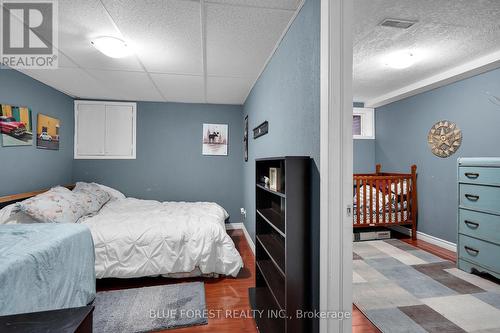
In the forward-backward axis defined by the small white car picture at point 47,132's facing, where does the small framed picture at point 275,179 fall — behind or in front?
in front

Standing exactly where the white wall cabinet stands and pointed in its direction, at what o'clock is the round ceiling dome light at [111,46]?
The round ceiling dome light is roughly at 12 o'clock from the white wall cabinet.

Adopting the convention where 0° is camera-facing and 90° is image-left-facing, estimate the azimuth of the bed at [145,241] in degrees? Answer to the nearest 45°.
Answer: approximately 270°

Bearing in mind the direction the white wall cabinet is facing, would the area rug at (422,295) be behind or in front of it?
in front

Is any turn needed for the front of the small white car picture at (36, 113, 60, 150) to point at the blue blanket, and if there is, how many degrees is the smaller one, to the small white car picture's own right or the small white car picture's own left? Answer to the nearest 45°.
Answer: approximately 45° to the small white car picture's own right

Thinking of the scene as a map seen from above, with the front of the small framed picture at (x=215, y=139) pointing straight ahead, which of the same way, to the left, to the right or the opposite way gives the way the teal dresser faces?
to the right

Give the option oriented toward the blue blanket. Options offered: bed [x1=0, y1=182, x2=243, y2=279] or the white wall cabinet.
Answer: the white wall cabinet

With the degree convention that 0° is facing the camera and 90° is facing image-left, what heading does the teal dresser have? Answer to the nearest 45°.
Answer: approximately 45°

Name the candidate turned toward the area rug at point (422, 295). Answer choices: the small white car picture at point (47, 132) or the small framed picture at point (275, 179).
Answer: the small white car picture at point (47, 132)

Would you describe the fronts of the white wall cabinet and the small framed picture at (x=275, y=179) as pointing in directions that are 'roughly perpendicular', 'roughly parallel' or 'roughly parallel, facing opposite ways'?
roughly perpendicular

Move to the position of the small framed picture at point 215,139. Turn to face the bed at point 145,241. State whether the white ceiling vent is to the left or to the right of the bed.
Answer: left

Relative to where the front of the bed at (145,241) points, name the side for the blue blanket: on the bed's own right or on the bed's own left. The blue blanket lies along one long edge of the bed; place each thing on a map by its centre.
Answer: on the bed's own right

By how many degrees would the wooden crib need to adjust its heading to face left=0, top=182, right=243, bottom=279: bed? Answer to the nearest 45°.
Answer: approximately 45° to its right
